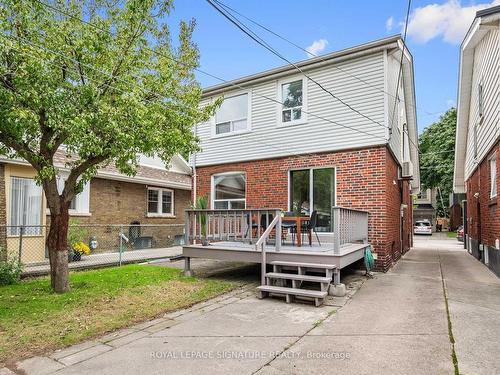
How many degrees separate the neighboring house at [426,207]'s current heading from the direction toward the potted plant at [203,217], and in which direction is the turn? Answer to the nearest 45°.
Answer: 0° — it already faces it

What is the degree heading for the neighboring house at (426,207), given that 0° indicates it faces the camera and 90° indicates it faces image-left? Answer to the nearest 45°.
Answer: approximately 0°

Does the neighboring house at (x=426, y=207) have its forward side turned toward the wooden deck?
yes

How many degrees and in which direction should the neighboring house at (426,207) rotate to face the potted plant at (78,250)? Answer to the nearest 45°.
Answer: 0° — it already faces it

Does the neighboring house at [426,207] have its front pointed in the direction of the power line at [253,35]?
yes

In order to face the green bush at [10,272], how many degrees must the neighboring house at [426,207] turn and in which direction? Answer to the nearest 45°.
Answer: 0° — it already faces it
